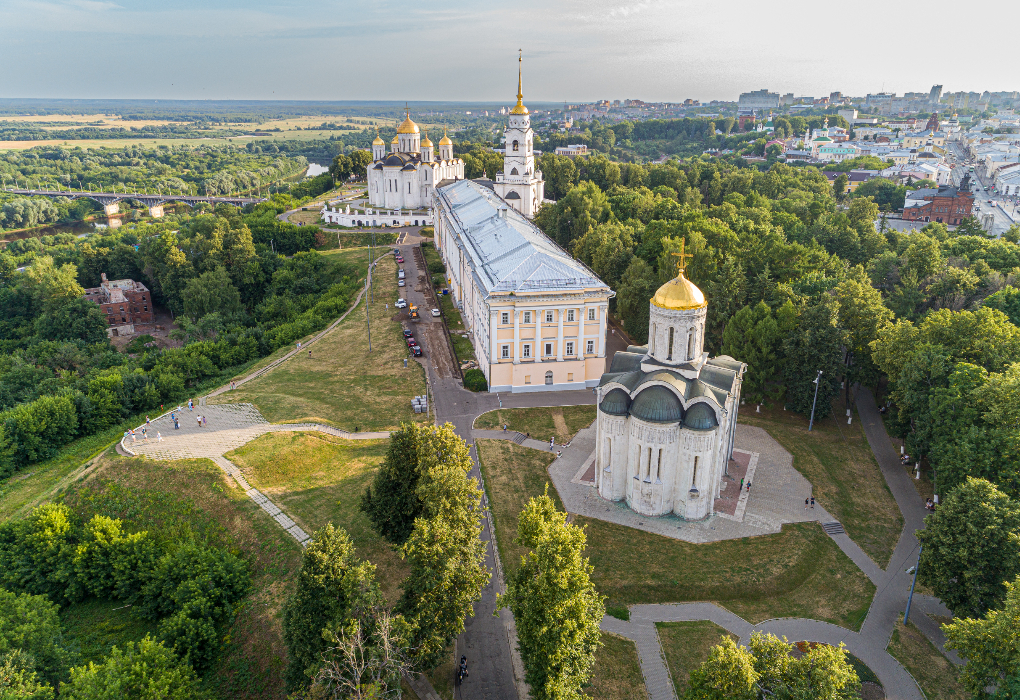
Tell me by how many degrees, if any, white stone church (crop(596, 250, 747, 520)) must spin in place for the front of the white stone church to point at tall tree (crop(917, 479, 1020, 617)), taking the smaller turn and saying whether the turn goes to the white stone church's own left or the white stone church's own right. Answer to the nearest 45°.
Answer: approximately 135° to the white stone church's own right

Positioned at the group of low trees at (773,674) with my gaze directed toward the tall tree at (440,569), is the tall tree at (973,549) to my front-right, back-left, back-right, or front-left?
back-right

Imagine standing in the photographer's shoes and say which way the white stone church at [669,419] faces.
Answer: facing away from the viewer

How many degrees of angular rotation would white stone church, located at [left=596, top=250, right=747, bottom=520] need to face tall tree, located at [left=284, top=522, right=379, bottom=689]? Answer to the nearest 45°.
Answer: approximately 135° to its left

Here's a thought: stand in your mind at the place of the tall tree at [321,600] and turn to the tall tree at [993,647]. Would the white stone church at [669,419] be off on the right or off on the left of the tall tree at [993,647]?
left

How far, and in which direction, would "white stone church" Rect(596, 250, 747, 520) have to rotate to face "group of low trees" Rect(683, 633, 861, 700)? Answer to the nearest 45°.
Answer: approximately 180°

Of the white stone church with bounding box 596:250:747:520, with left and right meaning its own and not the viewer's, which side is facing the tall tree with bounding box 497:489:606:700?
back

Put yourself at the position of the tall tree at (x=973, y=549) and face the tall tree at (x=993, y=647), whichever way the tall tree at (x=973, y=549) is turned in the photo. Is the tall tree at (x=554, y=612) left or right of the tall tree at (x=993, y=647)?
right
